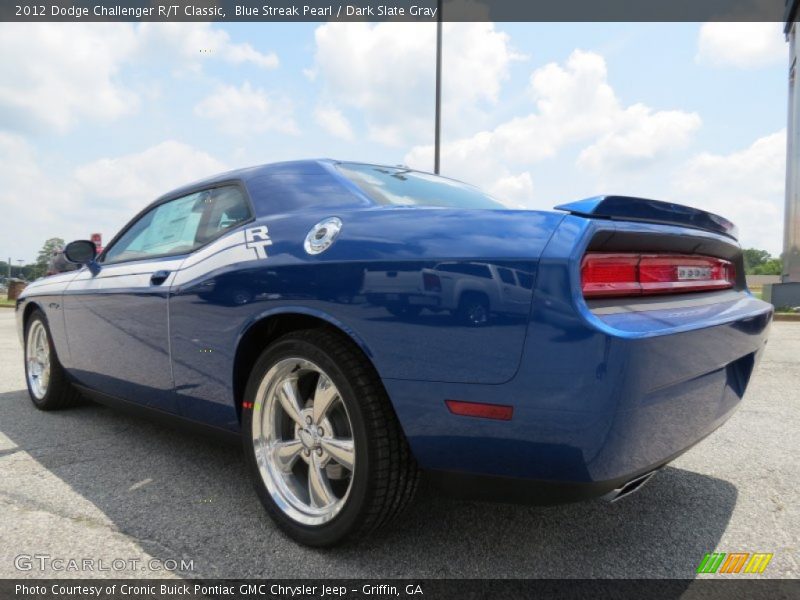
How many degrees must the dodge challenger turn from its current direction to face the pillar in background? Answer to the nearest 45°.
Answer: approximately 90° to its right

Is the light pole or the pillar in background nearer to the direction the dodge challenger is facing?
the light pole

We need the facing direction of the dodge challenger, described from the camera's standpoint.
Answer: facing away from the viewer and to the left of the viewer

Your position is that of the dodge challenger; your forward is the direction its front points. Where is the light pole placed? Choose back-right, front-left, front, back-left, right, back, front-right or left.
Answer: front-right
